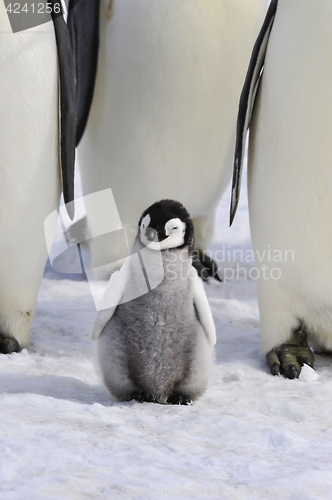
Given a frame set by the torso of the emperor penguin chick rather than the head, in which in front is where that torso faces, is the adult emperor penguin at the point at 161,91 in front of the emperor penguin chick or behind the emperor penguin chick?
behind

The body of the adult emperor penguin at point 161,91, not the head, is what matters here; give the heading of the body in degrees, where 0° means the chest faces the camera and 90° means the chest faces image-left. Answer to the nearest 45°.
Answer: approximately 0°

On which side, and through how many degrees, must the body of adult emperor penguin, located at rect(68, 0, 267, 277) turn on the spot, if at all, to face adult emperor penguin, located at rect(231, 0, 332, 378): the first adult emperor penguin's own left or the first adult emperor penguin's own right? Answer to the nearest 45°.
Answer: approximately 45° to the first adult emperor penguin's own left

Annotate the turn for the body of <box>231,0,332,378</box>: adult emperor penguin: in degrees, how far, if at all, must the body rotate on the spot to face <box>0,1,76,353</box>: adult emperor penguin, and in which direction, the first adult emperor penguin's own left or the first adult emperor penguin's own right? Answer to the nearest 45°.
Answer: approximately 90° to the first adult emperor penguin's own right

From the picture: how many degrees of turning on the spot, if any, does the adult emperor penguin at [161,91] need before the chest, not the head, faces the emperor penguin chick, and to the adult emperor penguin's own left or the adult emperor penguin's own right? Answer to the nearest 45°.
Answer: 0° — it already faces it
